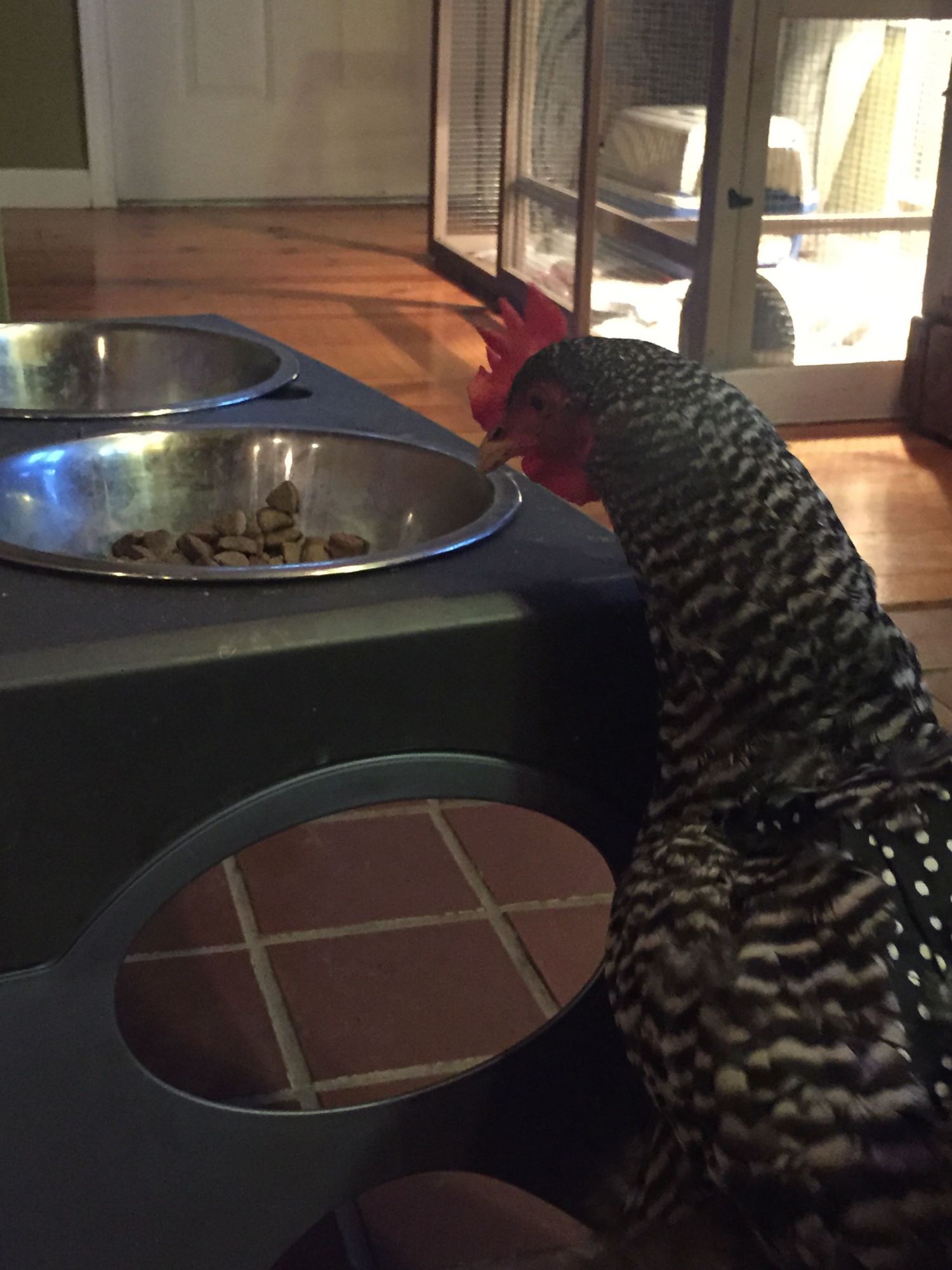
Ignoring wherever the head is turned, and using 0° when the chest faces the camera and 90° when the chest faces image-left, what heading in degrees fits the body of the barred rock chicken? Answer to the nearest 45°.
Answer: approximately 90°
